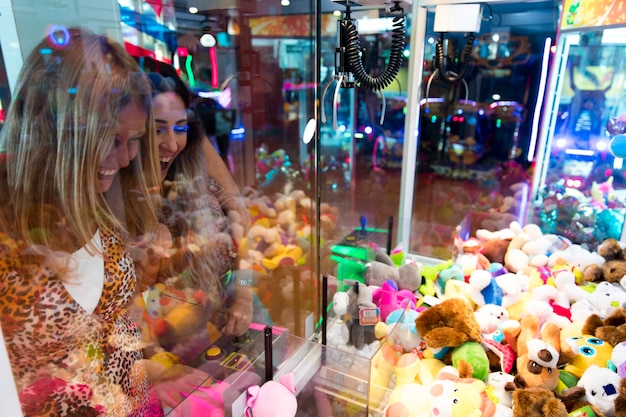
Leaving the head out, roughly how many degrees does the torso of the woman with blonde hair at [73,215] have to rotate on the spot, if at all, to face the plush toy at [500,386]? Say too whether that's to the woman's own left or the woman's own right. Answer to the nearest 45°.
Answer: approximately 45° to the woman's own left

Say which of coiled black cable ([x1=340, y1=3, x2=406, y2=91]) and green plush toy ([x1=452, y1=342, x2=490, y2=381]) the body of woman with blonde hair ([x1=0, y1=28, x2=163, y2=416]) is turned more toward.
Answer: the green plush toy

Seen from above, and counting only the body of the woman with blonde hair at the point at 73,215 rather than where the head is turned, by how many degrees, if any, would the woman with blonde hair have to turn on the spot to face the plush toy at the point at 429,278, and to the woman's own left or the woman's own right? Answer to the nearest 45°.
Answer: approximately 45° to the woman's own left

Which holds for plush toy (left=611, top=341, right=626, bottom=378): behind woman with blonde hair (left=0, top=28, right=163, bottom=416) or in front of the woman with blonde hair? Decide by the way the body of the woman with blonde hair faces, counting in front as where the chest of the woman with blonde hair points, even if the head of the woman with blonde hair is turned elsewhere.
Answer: in front

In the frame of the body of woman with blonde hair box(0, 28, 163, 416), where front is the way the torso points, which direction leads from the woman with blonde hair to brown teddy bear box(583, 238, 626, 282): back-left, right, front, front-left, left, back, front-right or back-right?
front-left
